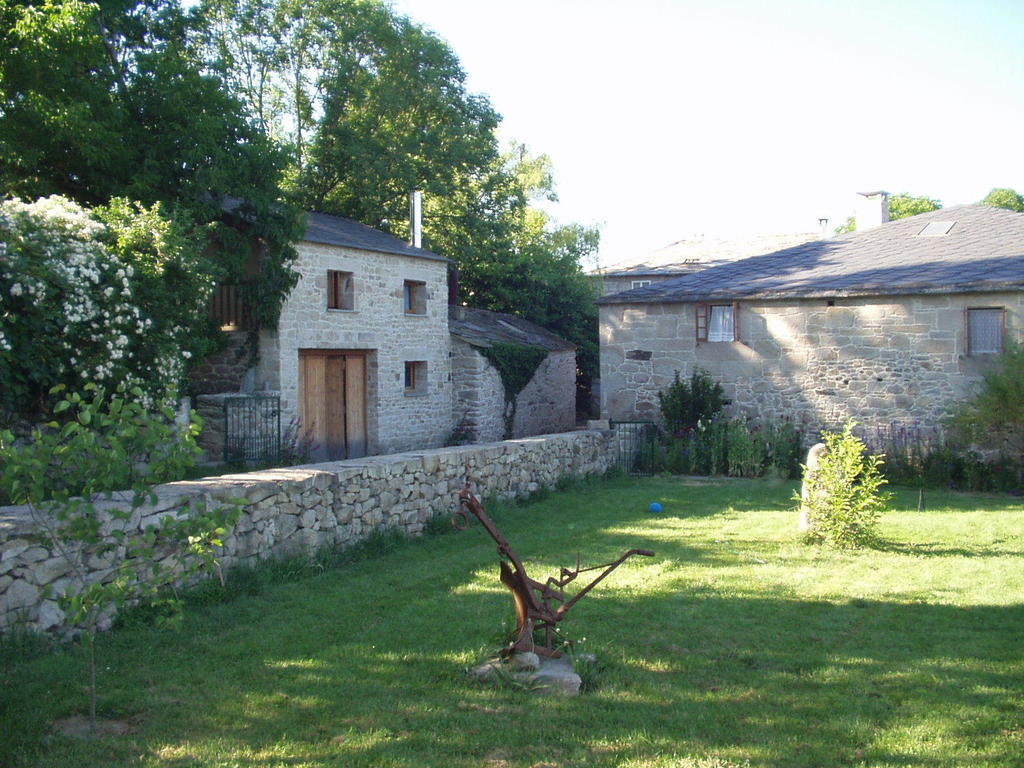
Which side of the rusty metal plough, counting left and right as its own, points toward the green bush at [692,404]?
right

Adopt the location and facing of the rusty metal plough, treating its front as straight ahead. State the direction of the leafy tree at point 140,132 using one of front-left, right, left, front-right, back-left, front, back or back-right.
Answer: front-right

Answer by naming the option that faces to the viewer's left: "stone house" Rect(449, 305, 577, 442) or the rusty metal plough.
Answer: the rusty metal plough

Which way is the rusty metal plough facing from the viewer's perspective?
to the viewer's left

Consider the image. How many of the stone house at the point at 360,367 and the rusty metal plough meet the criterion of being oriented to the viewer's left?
1

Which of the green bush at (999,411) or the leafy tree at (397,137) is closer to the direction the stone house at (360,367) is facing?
the green bush

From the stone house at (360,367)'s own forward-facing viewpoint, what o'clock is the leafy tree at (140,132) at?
The leafy tree is roughly at 3 o'clock from the stone house.

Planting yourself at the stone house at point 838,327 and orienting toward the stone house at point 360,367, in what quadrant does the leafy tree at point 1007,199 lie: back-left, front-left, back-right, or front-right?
back-right
